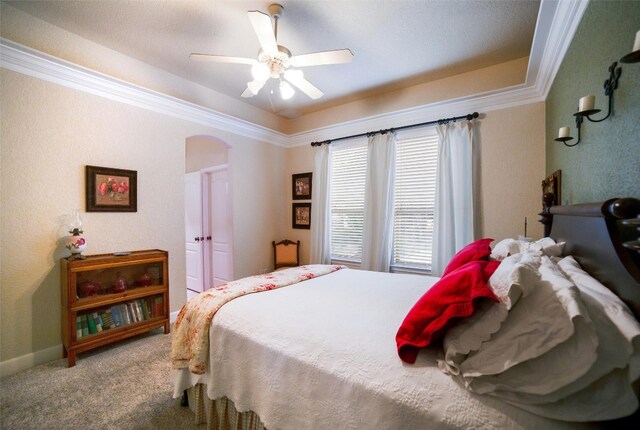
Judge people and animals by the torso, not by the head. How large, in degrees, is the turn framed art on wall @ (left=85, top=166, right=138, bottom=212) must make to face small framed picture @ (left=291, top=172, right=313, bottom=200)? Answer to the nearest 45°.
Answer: approximately 45° to its left

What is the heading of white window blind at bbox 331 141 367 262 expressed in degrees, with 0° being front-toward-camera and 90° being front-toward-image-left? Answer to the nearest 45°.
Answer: approximately 45°

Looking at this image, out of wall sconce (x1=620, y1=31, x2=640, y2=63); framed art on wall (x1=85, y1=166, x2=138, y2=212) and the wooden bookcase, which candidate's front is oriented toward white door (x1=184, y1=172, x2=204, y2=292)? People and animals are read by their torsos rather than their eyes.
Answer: the wall sconce

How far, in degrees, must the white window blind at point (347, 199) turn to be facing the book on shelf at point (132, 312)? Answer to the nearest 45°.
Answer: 0° — it already faces it

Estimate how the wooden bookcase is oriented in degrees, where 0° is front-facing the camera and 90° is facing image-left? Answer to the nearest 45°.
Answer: approximately 315°

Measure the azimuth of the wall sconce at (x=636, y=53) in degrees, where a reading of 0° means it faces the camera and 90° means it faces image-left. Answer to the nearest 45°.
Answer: approximately 90°

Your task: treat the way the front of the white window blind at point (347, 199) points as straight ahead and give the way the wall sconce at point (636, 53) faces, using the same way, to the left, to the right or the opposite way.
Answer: to the right

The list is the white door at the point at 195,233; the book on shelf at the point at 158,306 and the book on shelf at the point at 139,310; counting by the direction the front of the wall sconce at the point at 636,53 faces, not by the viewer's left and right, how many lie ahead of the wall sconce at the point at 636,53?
3

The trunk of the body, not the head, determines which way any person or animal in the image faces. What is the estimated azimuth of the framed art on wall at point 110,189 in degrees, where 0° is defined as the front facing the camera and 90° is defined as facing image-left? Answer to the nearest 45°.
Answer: approximately 315°
